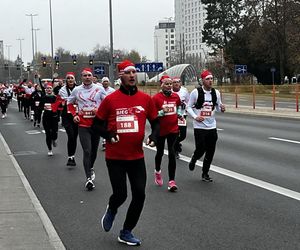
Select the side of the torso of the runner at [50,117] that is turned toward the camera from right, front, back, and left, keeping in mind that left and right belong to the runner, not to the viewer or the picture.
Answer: front

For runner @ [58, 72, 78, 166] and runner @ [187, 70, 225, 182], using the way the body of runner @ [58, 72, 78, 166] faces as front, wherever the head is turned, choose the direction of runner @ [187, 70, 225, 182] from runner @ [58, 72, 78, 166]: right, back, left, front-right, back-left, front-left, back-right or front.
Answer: front-left

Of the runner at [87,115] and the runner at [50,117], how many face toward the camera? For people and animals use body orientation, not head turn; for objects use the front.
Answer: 2

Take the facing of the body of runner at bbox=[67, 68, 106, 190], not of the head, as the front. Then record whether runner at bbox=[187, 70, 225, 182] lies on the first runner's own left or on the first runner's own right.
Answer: on the first runner's own left

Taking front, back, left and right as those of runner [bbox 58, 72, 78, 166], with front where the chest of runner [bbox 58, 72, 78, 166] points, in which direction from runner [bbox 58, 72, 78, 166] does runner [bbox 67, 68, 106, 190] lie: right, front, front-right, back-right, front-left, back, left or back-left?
front

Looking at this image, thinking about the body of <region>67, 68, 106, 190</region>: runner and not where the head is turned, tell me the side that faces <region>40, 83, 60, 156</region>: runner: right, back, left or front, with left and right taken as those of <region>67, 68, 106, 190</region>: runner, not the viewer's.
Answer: back

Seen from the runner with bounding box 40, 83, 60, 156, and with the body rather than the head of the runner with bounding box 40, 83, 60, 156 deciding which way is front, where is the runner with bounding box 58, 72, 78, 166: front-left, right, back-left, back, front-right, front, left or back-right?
front

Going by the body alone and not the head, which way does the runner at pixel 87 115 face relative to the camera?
toward the camera

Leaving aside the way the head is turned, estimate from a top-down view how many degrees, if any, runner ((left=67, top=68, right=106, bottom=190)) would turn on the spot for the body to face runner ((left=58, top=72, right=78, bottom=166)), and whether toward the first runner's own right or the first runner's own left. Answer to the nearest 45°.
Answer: approximately 180°

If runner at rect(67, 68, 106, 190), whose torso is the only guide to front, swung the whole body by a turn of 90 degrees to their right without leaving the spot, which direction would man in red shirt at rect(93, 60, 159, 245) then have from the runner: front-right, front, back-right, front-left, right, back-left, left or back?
left

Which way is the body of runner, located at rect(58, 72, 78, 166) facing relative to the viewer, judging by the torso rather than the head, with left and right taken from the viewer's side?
facing the viewer

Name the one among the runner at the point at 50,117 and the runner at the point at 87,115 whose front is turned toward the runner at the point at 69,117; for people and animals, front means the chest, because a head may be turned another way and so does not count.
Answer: the runner at the point at 50,117

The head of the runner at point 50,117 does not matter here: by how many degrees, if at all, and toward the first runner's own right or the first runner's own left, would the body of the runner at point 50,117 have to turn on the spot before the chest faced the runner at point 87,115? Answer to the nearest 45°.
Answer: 0° — they already face them

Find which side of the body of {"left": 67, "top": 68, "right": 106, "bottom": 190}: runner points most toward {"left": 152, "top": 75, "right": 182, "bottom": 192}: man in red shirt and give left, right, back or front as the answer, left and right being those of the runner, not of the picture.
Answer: left
